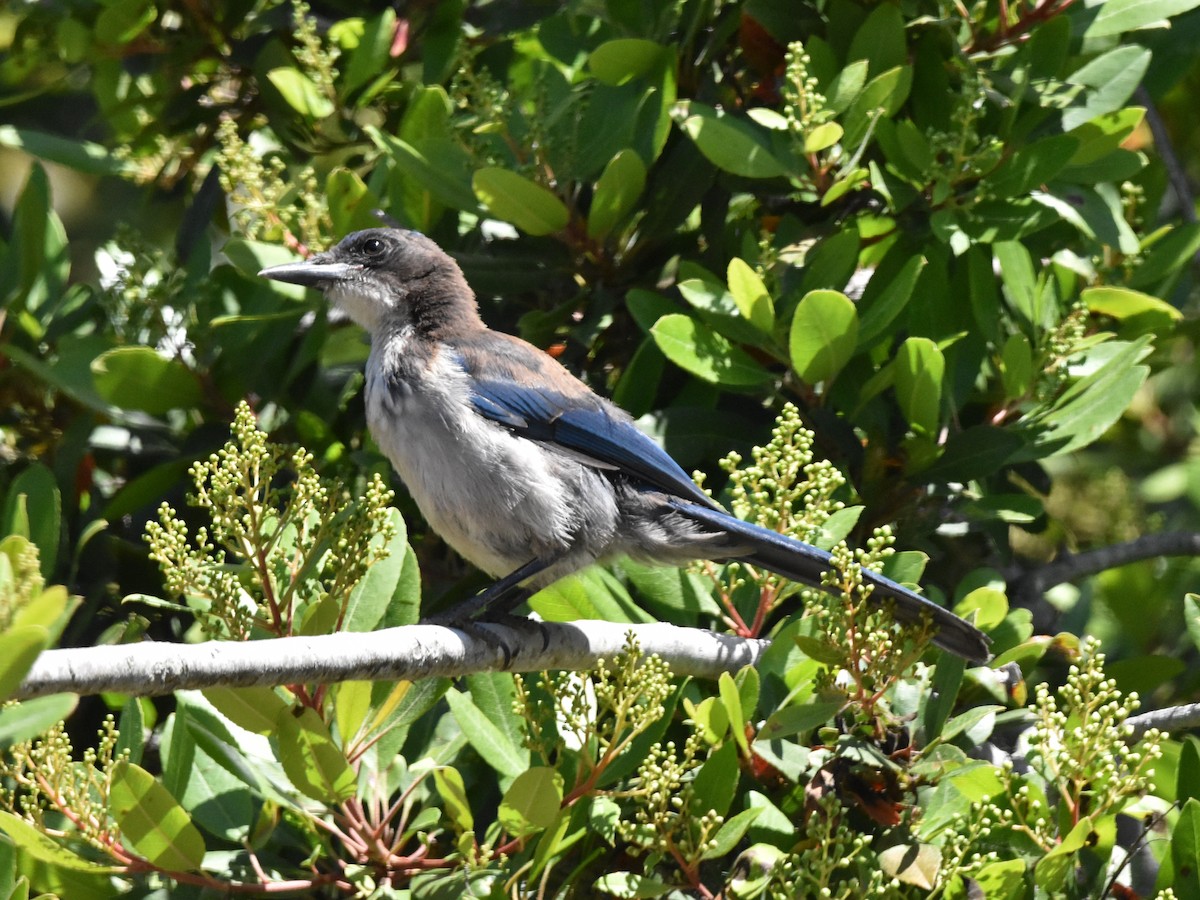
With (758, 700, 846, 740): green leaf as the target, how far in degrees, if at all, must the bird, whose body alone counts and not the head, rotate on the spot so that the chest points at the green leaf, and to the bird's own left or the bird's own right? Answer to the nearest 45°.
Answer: approximately 135° to the bird's own left

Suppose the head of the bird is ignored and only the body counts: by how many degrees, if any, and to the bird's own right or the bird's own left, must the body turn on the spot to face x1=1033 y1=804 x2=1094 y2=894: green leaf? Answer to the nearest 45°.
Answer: approximately 135° to the bird's own left

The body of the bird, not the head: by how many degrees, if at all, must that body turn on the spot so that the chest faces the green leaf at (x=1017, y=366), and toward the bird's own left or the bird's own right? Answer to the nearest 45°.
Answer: approximately 180°

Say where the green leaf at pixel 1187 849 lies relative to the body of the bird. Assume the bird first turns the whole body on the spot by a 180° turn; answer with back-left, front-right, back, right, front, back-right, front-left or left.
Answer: front-right

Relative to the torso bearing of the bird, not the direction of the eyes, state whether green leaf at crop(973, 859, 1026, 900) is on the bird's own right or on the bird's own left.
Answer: on the bird's own left

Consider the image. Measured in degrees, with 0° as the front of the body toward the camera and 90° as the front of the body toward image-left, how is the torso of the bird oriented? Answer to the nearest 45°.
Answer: approximately 90°
